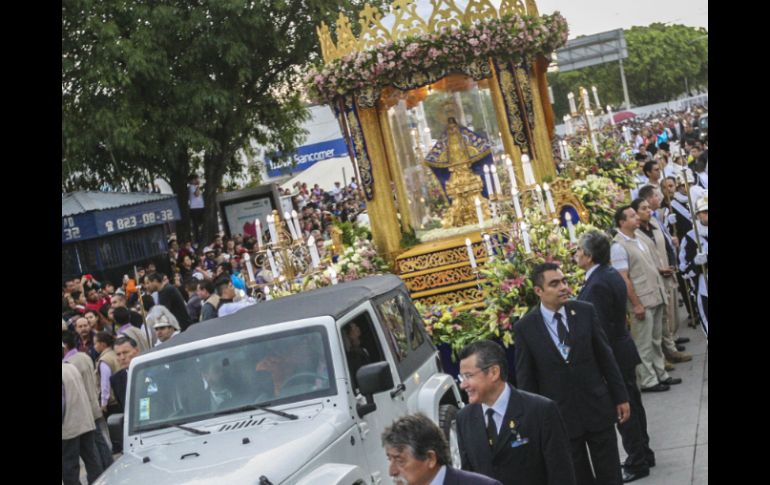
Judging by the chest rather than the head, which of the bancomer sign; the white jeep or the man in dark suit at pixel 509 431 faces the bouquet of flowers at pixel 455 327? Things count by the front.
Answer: the bancomer sign

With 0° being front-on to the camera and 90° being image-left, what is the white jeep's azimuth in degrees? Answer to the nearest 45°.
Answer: approximately 45°

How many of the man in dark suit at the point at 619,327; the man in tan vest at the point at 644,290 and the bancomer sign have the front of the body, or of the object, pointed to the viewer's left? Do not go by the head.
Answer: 1

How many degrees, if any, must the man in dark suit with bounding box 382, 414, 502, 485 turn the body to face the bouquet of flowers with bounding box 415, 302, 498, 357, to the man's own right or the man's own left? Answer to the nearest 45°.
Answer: approximately 135° to the man's own right

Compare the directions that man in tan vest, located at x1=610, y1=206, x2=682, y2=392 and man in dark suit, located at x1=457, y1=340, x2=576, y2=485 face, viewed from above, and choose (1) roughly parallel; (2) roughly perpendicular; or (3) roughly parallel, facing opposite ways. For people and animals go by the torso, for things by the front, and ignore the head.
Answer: roughly perpendicular

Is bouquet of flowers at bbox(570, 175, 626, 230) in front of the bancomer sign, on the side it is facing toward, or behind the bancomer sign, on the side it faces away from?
in front

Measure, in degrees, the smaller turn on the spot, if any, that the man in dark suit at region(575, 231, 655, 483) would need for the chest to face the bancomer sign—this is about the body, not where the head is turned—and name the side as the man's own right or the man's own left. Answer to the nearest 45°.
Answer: approximately 90° to the man's own right

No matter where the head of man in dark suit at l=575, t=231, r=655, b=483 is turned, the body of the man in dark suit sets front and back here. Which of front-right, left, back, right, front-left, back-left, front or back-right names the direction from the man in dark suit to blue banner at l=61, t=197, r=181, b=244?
front-right

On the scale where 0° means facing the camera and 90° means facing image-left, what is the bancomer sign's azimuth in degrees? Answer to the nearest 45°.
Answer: approximately 0°
